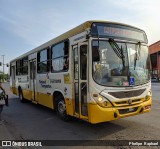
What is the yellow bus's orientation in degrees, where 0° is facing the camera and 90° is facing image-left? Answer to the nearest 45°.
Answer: approximately 315°
